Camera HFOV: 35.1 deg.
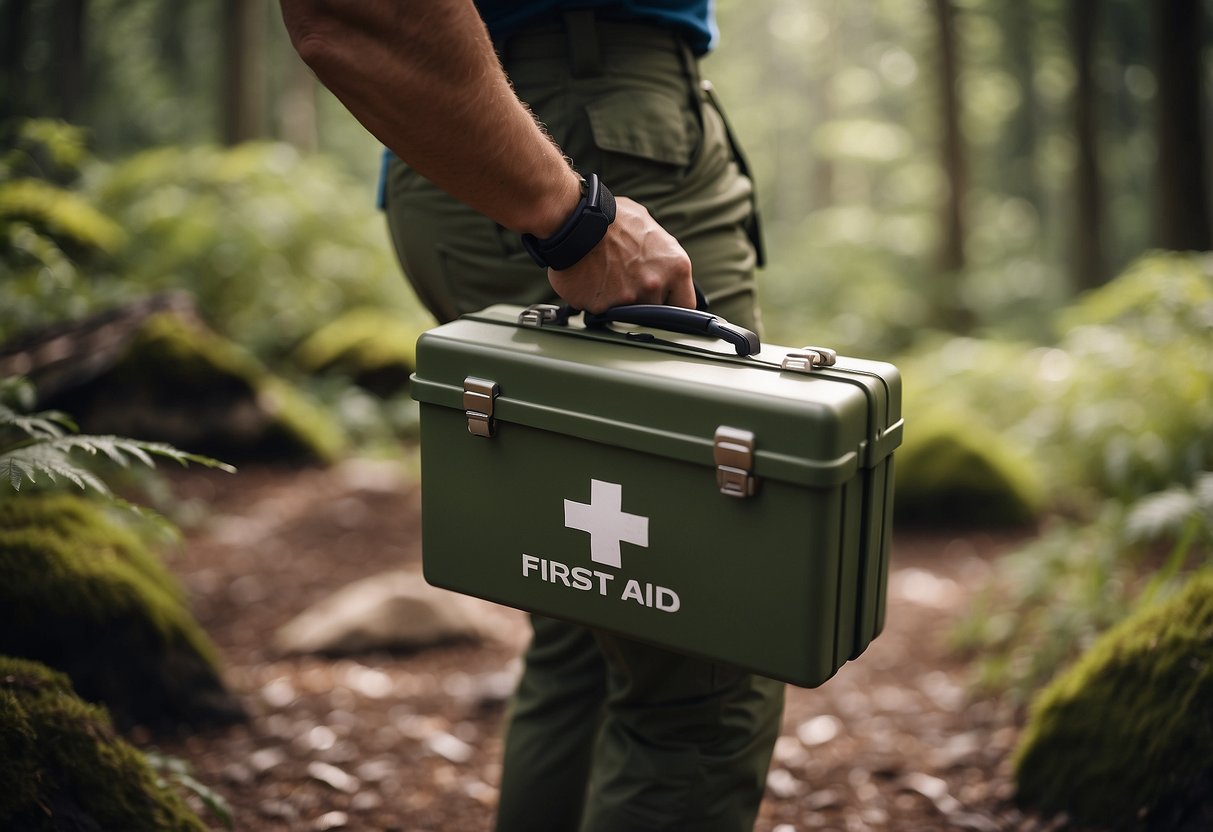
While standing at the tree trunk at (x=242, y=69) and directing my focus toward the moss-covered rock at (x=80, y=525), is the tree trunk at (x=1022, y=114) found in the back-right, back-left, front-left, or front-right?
back-left

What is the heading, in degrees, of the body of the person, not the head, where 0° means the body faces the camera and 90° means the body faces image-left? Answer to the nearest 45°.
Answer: approximately 270°
